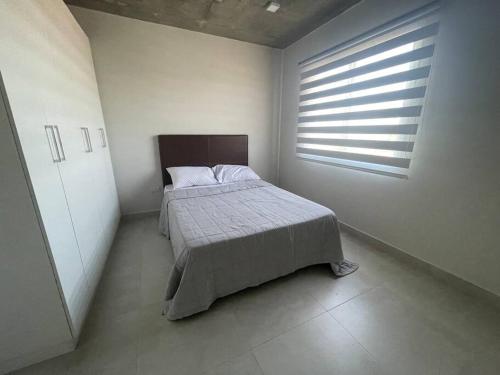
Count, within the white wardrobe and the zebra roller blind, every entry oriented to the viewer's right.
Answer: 1

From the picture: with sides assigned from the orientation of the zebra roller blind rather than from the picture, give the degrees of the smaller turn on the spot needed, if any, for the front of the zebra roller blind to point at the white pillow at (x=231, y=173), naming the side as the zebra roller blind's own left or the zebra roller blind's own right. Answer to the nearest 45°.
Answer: approximately 45° to the zebra roller blind's own right

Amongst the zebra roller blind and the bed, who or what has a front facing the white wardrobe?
the zebra roller blind

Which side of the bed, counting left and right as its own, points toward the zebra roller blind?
left

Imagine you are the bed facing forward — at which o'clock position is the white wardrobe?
The white wardrobe is roughly at 4 o'clock from the bed.

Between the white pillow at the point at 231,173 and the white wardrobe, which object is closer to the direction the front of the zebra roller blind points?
the white wardrobe

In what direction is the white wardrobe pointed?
to the viewer's right

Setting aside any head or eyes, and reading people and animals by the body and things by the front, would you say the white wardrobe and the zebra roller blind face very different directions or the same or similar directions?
very different directions

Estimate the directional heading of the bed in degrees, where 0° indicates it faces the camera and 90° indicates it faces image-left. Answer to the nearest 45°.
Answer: approximately 315°

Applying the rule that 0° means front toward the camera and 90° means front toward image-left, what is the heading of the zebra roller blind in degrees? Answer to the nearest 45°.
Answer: approximately 45°

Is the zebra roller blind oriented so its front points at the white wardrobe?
yes

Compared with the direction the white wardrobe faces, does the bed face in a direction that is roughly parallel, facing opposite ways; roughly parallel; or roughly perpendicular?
roughly perpendicular
